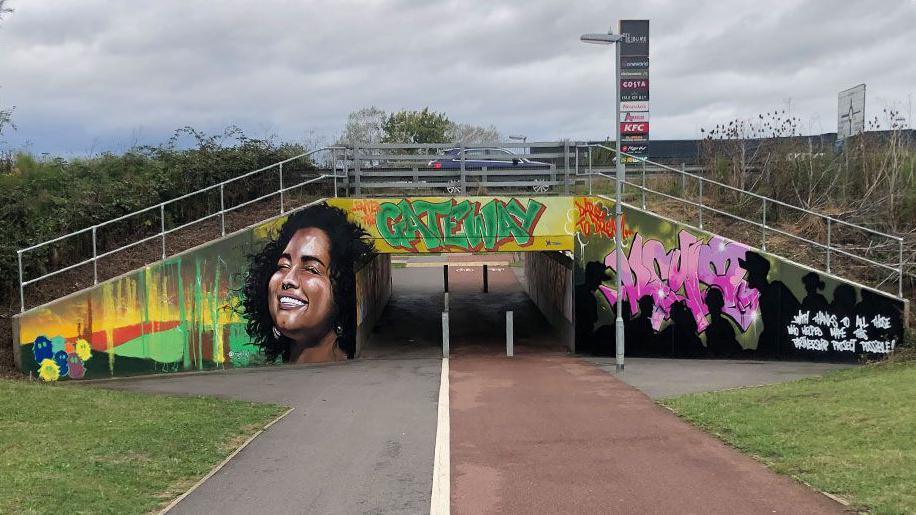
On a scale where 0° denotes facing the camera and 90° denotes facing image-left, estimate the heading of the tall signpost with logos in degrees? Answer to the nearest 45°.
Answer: approximately 0°

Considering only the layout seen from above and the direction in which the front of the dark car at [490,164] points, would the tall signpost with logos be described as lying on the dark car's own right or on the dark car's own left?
on the dark car's own left

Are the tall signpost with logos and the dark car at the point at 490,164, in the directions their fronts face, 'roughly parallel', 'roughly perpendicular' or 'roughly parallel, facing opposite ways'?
roughly perpendicular
